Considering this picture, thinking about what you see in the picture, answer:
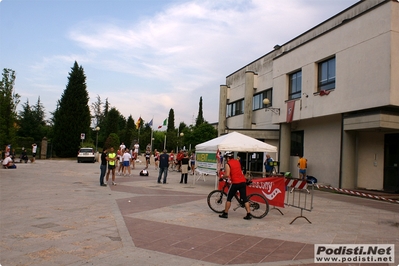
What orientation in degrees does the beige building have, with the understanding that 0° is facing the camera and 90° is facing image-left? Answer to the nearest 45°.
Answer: approximately 45°

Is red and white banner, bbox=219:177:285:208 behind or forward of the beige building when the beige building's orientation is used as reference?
forward

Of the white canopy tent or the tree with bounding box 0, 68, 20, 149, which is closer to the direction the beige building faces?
the white canopy tent

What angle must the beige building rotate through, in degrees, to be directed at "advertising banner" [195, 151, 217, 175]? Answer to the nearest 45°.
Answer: approximately 45° to its right

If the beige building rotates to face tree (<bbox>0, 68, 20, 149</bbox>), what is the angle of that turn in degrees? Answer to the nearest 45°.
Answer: approximately 45° to its right

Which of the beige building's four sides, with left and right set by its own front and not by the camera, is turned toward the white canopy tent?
front

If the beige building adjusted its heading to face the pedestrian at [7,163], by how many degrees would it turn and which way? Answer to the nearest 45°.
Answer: approximately 45° to its right

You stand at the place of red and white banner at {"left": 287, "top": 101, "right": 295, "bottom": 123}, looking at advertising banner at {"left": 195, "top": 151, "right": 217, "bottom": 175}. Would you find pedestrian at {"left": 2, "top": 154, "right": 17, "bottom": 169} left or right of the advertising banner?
right
